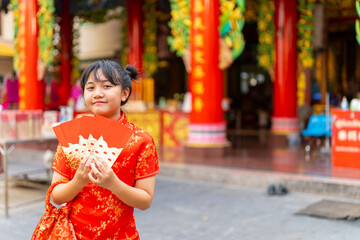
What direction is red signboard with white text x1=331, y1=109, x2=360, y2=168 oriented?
toward the camera

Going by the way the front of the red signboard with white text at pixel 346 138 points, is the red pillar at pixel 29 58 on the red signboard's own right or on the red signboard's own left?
on the red signboard's own right

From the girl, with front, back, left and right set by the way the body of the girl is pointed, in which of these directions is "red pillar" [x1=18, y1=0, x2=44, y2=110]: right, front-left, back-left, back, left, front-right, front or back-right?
back-right

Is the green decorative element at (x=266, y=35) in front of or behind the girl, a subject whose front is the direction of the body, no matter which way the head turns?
behind

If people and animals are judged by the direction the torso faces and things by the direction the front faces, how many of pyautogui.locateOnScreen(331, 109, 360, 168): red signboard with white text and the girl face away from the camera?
0

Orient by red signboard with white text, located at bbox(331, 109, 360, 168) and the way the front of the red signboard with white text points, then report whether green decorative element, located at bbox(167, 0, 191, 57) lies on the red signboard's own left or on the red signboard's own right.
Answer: on the red signboard's own right

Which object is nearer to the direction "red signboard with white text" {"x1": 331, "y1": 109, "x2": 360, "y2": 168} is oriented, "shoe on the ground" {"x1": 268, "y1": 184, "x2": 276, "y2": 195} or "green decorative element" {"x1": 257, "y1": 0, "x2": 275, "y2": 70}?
the shoe on the ground

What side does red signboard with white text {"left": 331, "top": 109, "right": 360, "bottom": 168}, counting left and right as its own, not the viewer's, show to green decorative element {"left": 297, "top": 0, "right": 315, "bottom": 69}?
back

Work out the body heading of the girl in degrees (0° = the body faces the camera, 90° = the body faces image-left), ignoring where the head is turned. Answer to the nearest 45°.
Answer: approximately 45°

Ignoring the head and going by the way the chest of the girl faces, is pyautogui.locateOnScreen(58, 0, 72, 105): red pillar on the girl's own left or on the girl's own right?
on the girl's own right

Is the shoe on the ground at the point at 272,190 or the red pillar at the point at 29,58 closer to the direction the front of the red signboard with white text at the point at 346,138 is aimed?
the shoe on the ground

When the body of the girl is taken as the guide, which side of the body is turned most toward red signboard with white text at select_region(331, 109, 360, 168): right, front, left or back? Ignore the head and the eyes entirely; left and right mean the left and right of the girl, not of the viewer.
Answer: back

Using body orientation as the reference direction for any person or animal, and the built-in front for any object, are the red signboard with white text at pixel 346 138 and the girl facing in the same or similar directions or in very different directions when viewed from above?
same or similar directions
